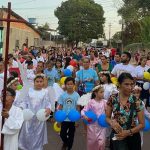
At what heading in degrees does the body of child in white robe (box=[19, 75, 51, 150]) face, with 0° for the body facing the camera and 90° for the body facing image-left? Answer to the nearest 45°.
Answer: approximately 0°

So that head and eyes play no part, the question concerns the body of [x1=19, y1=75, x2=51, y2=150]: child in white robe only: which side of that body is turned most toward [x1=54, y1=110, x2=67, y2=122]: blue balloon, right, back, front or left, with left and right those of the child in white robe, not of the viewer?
left
